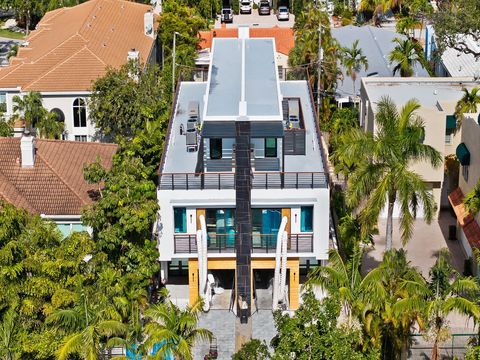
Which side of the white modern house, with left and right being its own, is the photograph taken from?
front

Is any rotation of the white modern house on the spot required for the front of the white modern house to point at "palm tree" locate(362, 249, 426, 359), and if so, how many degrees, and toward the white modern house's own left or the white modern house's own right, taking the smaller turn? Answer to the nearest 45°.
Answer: approximately 45° to the white modern house's own left

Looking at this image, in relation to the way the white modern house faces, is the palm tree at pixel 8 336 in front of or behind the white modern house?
in front

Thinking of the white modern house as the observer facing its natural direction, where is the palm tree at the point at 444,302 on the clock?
The palm tree is roughly at 11 o'clock from the white modern house.

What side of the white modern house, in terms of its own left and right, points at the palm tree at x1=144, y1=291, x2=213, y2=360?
front

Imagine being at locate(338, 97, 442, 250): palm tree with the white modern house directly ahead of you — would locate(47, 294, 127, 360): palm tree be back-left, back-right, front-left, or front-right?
front-left

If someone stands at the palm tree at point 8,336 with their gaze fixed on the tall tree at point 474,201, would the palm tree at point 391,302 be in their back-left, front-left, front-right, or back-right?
front-right

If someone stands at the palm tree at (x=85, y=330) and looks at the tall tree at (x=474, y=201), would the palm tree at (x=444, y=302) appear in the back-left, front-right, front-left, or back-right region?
front-right

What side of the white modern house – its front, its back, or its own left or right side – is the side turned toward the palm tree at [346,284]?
front

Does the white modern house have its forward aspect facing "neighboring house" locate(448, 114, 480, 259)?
no

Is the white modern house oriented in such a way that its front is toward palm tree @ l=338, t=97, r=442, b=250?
no

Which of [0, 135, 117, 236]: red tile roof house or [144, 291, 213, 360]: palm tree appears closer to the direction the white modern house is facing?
the palm tree

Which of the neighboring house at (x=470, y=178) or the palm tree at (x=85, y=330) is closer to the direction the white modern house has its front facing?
the palm tree
